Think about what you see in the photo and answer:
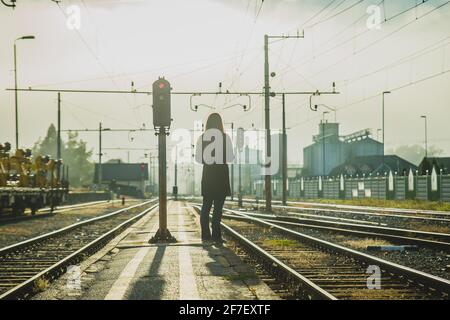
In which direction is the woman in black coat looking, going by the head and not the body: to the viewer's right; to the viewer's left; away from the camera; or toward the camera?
away from the camera

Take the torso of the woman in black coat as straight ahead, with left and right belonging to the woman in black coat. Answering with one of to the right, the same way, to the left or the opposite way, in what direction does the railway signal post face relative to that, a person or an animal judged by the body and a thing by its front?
the opposite way

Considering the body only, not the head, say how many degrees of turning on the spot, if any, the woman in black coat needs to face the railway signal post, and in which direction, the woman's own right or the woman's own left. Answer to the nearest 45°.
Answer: approximately 45° to the woman's own left

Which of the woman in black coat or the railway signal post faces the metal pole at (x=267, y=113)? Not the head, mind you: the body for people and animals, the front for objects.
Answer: the woman in black coat

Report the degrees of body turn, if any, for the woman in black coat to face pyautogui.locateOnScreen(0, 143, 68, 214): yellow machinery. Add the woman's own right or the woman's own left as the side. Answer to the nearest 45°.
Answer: approximately 45° to the woman's own left

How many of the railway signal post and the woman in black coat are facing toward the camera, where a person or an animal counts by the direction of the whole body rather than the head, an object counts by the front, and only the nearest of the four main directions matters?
1

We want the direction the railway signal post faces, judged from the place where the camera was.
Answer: facing the viewer

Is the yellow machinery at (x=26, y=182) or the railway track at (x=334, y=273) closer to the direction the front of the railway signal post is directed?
the railway track

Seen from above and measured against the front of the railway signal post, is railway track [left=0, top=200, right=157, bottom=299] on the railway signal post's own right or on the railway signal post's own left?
on the railway signal post's own right

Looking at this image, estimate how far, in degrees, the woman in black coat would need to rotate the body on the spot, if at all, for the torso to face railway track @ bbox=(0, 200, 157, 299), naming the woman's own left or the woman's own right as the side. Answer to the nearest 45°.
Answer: approximately 90° to the woman's own left

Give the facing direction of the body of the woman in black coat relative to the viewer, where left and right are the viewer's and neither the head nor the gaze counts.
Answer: facing away from the viewer

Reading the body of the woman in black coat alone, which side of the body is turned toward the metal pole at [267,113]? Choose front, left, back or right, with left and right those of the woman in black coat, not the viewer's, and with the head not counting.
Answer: front

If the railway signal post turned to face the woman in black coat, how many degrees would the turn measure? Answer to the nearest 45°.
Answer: approximately 45° to its left

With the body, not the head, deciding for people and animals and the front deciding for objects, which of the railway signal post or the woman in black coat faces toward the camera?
the railway signal post

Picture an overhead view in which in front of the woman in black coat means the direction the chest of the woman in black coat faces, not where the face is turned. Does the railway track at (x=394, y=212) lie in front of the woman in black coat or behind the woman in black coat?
in front
